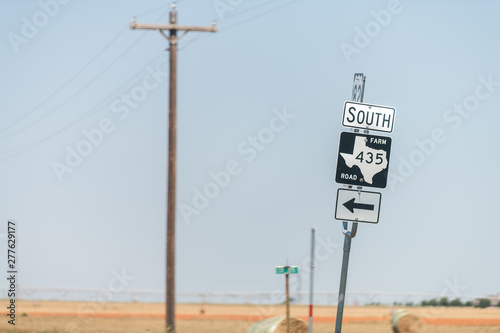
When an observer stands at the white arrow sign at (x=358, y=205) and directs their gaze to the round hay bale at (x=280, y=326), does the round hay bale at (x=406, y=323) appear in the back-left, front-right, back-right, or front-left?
front-right

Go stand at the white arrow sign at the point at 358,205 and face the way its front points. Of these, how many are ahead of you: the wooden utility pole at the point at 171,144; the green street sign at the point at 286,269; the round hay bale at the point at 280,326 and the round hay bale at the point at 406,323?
0

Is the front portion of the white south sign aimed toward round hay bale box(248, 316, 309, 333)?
no

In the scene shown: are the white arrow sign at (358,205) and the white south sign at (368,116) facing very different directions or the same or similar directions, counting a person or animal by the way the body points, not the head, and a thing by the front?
same or similar directions

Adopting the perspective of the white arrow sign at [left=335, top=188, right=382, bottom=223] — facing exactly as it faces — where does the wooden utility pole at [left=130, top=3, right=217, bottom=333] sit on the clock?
The wooden utility pole is roughly at 5 o'clock from the white arrow sign.

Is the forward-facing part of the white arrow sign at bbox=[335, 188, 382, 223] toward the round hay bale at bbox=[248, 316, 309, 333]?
no

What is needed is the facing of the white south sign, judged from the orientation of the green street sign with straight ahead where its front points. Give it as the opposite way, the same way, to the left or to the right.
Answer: the same way

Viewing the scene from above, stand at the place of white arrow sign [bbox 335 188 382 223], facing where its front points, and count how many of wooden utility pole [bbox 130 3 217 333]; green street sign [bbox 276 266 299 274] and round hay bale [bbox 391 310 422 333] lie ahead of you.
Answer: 0

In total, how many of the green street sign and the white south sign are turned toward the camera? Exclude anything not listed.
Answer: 2

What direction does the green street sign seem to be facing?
toward the camera

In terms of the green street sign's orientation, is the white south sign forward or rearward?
forward

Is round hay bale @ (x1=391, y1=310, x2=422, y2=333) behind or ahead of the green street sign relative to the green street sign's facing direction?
behind

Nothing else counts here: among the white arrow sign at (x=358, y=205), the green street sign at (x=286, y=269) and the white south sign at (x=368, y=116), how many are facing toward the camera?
3

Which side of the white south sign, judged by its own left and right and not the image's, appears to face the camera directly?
front

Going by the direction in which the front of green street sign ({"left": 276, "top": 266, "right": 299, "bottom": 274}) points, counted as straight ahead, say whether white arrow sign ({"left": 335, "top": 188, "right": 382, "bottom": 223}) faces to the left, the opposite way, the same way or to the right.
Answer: the same way

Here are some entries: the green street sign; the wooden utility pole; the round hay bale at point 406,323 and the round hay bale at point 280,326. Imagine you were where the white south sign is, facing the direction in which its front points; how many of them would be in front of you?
0

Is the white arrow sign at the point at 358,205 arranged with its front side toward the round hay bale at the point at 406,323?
no
